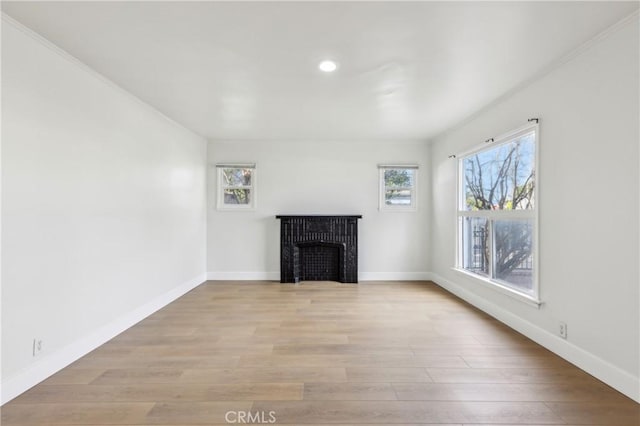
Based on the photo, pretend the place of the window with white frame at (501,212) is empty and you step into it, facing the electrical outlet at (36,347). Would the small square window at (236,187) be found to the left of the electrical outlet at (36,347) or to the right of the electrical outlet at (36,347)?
right

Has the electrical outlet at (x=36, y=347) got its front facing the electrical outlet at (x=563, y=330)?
yes

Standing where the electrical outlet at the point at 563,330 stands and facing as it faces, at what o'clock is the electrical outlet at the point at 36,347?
the electrical outlet at the point at 36,347 is roughly at 12 o'clock from the electrical outlet at the point at 563,330.

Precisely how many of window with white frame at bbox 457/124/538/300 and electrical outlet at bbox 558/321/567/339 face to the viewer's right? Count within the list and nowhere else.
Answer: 0

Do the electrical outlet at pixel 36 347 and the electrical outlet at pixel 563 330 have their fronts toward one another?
yes

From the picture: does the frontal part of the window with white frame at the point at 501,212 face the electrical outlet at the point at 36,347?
yes

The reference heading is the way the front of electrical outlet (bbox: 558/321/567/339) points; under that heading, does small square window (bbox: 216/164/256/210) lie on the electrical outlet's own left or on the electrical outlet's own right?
on the electrical outlet's own right

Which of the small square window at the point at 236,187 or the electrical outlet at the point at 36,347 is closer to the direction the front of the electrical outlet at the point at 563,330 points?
the electrical outlet

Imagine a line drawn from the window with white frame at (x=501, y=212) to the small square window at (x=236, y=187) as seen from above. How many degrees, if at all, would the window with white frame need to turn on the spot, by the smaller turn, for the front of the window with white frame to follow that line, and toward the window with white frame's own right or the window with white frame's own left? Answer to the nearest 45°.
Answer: approximately 45° to the window with white frame's own right

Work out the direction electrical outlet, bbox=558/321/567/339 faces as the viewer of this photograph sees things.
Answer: facing the viewer and to the left of the viewer

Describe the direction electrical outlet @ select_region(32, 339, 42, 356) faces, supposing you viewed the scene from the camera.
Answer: facing the viewer and to the right of the viewer

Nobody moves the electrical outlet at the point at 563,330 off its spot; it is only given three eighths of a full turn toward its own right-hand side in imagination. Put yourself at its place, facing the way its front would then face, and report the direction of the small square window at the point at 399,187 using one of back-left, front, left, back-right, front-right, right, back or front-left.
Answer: front-left

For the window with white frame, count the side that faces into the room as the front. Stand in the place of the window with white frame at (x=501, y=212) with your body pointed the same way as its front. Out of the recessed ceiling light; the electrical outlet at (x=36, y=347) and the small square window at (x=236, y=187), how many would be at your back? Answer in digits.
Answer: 0

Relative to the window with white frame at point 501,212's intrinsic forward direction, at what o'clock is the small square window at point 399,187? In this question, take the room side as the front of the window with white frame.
The small square window is roughly at 3 o'clock from the window with white frame.

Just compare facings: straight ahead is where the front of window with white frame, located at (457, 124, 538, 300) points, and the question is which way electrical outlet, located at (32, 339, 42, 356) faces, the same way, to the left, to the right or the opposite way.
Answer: the opposite way

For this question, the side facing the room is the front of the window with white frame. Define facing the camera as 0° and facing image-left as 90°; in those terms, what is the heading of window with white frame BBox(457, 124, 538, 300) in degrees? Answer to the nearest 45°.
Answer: approximately 45°

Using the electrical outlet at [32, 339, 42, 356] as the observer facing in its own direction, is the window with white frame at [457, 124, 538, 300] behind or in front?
in front

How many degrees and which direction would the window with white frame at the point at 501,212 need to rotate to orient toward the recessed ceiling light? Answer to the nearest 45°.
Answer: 0° — it already faces it

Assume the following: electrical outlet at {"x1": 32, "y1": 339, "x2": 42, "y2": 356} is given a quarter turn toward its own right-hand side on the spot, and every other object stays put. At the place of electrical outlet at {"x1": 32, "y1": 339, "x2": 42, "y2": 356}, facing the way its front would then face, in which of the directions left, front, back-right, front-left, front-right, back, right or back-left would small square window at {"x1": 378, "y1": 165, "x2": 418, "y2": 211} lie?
back-left

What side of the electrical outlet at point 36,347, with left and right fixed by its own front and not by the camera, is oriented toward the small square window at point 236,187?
left

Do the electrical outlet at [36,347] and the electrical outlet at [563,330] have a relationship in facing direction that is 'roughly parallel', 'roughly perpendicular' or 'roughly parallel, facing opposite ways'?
roughly parallel, facing opposite ways

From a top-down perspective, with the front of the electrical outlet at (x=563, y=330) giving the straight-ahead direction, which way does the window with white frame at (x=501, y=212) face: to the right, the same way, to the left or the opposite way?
the same way
